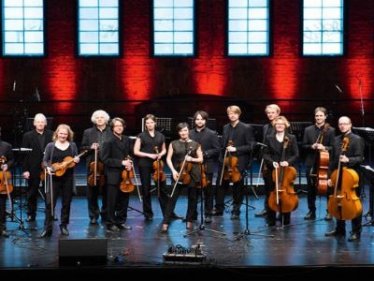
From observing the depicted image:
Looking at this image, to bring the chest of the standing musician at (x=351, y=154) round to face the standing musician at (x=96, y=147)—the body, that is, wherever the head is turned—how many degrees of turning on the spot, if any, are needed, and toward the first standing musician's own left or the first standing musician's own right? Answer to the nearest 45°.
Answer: approximately 45° to the first standing musician's own right

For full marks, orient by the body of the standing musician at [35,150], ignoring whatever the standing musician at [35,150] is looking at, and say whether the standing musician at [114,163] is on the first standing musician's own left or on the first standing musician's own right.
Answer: on the first standing musician's own left

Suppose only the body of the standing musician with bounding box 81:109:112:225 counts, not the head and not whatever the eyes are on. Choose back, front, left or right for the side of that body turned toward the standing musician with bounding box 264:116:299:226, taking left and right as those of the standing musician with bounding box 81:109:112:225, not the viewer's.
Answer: left

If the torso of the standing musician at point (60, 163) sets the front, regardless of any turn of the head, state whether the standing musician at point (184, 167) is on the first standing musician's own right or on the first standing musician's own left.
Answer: on the first standing musician's own left
